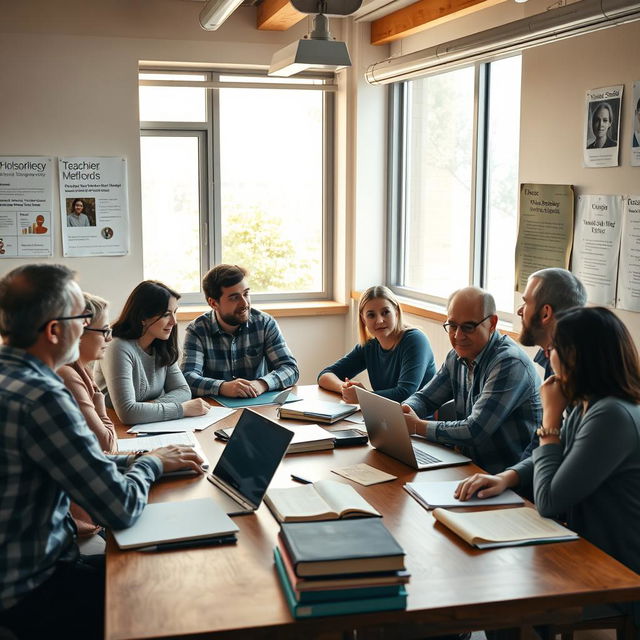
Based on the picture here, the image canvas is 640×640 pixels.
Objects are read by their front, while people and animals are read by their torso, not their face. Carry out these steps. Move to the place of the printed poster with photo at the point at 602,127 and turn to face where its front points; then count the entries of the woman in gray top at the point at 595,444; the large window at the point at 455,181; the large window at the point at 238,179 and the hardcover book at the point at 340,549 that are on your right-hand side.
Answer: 2

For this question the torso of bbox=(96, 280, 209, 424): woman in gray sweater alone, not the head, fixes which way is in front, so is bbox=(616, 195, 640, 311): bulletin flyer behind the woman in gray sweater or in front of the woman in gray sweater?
in front

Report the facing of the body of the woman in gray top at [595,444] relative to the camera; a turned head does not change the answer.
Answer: to the viewer's left

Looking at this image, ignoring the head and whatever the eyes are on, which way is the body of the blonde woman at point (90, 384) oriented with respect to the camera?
to the viewer's right

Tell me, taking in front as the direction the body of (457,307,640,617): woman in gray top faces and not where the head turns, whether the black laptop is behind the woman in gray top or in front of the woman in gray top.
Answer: in front

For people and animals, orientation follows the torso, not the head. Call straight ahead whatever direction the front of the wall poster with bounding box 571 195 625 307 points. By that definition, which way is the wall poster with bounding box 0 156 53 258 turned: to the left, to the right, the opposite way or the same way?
to the left

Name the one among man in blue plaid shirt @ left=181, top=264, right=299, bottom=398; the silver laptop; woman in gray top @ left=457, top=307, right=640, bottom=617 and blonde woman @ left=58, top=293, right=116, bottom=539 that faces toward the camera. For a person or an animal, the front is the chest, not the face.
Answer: the man in blue plaid shirt

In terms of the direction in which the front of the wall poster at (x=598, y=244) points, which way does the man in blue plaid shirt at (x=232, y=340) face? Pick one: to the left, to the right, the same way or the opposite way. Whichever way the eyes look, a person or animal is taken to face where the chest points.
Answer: to the left

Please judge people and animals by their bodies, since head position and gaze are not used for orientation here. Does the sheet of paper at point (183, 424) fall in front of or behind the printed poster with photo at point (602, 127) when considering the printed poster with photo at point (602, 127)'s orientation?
in front

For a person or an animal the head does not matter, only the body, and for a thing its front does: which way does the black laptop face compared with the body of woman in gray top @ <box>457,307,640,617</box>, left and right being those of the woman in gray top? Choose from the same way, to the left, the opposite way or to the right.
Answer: to the left

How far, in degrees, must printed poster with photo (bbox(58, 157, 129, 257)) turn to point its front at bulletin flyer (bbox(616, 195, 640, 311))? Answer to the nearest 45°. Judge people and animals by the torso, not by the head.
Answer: approximately 45° to its left

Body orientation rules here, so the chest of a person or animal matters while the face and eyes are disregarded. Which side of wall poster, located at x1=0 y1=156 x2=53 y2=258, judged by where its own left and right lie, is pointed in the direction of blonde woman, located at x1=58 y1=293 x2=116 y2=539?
front

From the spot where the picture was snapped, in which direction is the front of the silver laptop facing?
facing away from the viewer and to the right of the viewer

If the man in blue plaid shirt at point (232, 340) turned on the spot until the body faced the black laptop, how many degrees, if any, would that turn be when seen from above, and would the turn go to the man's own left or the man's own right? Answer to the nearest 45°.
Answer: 0° — they already face it

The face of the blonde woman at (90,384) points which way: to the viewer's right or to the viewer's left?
to the viewer's right

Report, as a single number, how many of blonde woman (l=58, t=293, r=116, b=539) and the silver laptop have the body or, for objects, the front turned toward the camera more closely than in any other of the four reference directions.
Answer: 0
